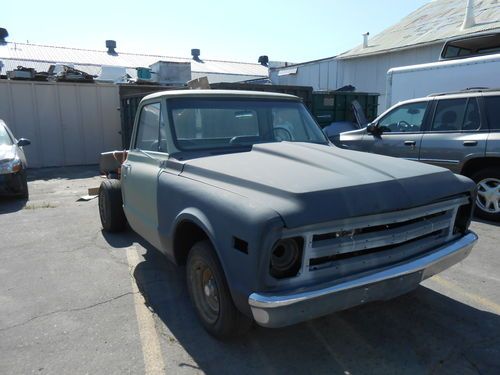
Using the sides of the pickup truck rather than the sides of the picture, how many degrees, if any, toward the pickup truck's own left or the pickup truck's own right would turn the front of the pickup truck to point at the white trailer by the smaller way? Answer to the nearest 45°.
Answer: approximately 90° to the pickup truck's own left

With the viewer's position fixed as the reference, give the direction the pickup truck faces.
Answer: facing the viewer and to the right of the viewer

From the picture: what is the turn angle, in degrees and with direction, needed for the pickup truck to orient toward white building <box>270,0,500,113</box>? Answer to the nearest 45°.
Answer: approximately 135° to its left

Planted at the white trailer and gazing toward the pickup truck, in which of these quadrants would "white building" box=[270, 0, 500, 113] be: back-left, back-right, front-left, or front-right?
back-right

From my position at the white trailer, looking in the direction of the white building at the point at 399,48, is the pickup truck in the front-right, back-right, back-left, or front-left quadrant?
back-left
